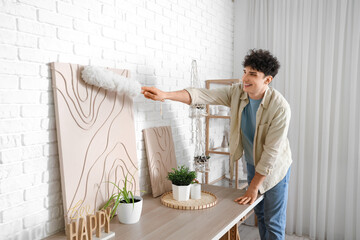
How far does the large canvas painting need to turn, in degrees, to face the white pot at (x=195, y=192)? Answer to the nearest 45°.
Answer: approximately 45° to its left

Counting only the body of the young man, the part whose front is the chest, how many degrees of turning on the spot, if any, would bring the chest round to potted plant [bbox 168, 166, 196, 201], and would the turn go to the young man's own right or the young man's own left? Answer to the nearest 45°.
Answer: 0° — they already face it

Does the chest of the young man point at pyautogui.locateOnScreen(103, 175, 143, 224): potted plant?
yes

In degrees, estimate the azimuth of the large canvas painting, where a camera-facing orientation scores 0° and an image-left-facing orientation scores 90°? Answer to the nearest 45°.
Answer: approximately 315°
